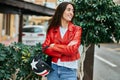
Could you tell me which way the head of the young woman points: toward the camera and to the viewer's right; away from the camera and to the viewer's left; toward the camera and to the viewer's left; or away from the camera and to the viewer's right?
toward the camera and to the viewer's right

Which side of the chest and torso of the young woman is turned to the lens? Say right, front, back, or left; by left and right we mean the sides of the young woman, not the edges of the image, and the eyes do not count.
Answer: front

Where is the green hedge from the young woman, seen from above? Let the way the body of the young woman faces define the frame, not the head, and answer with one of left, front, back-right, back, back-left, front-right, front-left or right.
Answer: back-right

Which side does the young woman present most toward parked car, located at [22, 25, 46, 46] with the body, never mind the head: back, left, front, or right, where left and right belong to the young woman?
back

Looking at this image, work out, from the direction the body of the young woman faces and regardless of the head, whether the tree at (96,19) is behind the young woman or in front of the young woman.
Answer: behind

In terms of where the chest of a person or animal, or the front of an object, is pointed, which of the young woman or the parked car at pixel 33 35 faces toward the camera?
the young woman
